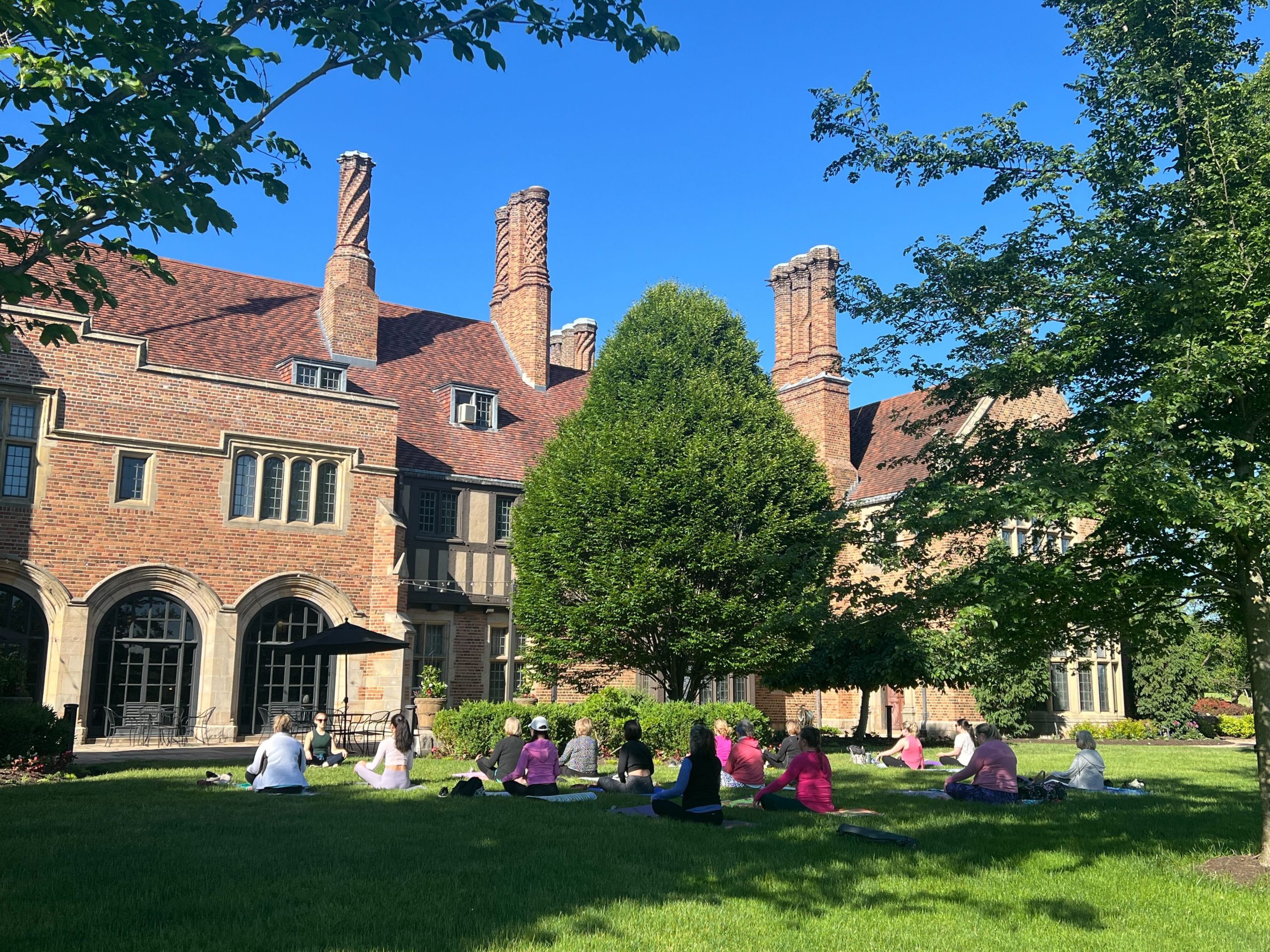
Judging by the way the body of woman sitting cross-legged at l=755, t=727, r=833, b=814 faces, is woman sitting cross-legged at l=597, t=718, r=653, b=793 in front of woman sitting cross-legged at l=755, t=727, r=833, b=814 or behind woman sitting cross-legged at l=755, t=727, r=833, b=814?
in front

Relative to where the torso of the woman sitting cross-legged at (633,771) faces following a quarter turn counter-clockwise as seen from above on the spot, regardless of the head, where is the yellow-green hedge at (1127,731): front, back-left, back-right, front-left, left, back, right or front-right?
back-right

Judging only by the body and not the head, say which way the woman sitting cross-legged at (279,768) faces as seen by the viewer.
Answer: away from the camera

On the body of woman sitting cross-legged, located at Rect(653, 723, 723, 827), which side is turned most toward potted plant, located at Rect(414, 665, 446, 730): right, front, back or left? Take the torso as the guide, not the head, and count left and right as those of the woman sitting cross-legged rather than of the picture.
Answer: front

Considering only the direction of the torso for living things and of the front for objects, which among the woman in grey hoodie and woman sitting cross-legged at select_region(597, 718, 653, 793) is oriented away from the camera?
the woman sitting cross-legged

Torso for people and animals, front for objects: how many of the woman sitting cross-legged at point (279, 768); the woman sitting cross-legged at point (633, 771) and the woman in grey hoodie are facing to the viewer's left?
1

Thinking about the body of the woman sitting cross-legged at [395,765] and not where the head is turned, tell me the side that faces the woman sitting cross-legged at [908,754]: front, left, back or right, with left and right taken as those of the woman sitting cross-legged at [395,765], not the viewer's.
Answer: right

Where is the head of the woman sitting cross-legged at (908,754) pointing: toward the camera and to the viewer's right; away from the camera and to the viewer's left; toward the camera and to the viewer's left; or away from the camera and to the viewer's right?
away from the camera and to the viewer's left

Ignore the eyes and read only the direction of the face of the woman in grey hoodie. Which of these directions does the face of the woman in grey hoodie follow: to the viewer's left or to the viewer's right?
to the viewer's left

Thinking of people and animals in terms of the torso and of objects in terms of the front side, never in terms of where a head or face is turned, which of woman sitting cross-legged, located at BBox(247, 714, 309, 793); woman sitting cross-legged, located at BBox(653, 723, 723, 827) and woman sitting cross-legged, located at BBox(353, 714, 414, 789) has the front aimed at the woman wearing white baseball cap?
woman sitting cross-legged, located at BBox(653, 723, 723, 827)

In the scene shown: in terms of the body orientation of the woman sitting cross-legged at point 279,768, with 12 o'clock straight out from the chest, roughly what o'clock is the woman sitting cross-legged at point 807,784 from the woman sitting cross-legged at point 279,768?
the woman sitting cross-legged at point 807,784 is roughly at 4 o'clock from the woman sitting cross-legged at point 279,768.

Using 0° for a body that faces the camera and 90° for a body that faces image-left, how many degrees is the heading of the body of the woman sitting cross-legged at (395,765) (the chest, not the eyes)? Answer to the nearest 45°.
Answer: approximately 135°

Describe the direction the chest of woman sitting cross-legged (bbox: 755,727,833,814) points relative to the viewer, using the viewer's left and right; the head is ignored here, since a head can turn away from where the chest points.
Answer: facing away from the viewer and to the left of the viewer

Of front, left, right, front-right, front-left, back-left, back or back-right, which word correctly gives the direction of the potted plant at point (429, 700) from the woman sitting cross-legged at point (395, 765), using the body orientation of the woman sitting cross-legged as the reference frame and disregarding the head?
front-right

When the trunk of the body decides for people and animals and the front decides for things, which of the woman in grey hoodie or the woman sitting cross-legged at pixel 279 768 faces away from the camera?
the woman sitting cross-legged

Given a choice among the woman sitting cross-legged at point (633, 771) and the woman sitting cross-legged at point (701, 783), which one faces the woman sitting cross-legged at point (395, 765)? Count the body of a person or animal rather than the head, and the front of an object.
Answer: the woman sitting cross-legged at point (701, 783)

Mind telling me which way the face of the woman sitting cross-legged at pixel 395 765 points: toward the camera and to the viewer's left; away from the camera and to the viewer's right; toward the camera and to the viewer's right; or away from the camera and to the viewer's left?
away from the camera and to the viewer's left

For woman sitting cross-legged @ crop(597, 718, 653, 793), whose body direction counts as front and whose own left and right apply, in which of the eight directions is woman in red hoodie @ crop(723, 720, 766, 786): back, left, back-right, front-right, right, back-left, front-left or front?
front-right

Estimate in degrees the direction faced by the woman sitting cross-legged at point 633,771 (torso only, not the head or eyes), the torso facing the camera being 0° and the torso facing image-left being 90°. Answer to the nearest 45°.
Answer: approximately 180°

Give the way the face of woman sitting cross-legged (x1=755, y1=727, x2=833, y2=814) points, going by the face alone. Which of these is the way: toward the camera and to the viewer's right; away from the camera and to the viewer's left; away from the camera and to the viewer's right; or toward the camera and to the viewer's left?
away from the camera and to the viewer's left
